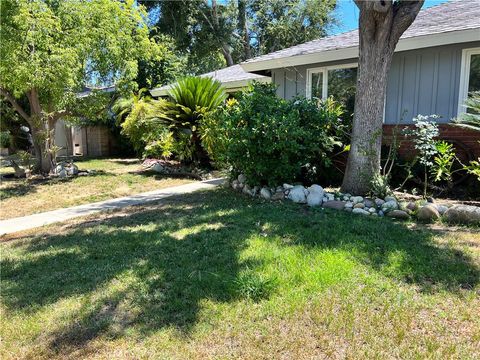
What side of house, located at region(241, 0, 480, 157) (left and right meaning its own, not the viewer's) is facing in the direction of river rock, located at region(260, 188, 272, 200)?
front

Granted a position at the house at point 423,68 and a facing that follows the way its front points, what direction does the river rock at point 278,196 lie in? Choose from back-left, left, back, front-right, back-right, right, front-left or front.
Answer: front

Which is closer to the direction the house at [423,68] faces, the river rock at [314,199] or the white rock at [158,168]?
the river rock

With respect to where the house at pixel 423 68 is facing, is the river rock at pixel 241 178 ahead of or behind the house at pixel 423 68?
ahead

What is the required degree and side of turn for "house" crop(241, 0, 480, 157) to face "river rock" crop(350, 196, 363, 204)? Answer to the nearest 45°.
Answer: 0° — it already faces it

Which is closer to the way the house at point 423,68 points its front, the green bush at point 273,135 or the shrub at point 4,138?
the green bush

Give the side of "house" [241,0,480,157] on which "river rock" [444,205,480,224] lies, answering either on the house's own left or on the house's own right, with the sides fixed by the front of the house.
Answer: on the house's own left

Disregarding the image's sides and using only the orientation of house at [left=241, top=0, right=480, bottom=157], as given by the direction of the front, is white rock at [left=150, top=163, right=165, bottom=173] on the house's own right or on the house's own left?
on the house's own right

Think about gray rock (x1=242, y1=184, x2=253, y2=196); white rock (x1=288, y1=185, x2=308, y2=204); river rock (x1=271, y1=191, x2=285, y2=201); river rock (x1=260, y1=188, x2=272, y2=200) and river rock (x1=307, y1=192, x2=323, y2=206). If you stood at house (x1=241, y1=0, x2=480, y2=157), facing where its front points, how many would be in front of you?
5

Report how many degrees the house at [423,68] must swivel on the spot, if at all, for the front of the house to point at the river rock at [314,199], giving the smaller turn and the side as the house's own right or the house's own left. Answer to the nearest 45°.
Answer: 0° — it already faces it

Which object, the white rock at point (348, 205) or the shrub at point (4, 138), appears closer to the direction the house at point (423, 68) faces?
the white rock

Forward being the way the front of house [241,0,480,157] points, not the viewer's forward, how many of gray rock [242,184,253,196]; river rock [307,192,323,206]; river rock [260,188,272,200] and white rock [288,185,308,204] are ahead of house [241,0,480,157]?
4

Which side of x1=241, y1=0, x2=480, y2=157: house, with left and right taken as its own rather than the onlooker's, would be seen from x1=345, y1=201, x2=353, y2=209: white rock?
front

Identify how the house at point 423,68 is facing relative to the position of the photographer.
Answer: facing the viewer and to the left of the viewer

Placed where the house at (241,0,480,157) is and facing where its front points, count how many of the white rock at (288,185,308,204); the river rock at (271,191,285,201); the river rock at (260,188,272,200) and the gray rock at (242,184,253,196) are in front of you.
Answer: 4

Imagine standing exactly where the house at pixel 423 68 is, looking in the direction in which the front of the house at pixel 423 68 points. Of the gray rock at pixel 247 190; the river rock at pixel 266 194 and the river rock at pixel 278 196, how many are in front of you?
3
